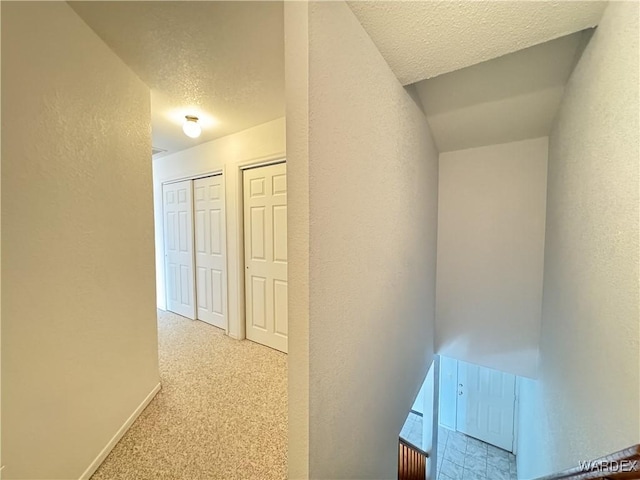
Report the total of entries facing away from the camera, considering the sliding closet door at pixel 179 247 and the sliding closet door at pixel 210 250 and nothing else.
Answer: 0

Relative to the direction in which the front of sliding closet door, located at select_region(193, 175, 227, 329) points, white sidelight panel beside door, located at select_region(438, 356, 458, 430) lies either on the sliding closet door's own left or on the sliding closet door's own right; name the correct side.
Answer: on the sliding closet door's own left

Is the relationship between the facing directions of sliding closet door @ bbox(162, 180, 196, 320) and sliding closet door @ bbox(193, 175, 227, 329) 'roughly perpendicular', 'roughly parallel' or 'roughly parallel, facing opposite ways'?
roughly parallel

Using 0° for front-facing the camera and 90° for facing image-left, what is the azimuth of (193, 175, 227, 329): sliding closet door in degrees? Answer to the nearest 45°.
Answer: approximately 45°

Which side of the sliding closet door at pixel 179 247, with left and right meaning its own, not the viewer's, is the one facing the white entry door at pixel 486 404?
left

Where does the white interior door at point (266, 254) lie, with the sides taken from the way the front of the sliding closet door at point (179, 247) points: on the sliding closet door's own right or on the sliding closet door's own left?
on the sliding closet door's own left

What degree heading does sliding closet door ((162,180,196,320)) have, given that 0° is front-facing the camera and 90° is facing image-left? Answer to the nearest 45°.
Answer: approximately 45°

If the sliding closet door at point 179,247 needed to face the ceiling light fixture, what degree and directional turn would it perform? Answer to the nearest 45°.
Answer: approximately 45° to its left

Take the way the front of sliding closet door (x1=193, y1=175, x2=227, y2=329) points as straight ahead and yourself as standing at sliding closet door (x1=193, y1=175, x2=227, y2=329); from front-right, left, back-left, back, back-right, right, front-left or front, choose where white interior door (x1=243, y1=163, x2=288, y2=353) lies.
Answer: left
